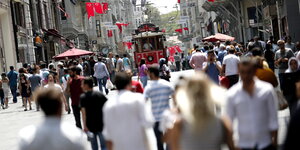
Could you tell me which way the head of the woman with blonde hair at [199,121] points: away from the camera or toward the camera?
away from the camera

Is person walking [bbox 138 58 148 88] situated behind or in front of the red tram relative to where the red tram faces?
in front

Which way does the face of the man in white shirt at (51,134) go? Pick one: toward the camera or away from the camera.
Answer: away from the camera

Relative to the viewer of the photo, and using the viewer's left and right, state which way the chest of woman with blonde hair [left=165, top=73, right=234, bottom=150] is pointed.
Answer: facing away from the viewer

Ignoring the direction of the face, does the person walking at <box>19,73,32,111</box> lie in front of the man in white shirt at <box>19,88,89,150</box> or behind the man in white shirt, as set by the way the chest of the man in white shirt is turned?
in front

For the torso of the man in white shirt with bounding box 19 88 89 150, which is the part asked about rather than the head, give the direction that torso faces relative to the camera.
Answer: away from the camera

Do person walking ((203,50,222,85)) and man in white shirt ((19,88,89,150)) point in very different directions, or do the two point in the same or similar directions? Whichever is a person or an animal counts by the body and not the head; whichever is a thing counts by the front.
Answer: very different directions

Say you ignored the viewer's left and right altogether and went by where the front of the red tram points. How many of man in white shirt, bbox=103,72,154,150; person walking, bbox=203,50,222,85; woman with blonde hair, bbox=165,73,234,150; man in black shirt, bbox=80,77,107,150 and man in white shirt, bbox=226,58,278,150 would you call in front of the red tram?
5

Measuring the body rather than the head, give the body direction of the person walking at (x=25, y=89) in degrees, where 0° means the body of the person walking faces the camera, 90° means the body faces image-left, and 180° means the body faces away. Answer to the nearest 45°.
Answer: approximately 0°
